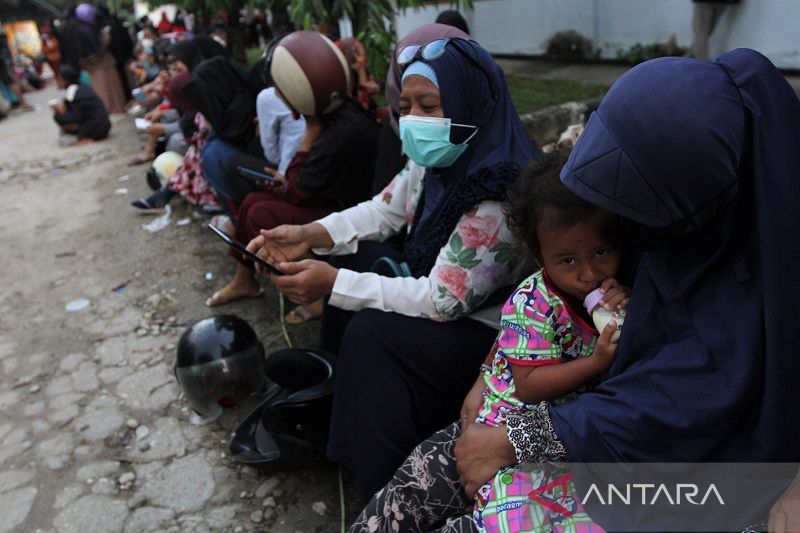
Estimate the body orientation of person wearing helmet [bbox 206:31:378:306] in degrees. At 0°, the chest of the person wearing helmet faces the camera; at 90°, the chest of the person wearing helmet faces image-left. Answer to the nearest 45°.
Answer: approximately 90°

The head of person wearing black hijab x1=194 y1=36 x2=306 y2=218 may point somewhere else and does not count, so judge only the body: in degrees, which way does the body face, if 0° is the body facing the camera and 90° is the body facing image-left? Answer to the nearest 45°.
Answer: approximately 90°

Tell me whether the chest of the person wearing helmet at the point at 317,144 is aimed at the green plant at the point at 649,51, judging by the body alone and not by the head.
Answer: no

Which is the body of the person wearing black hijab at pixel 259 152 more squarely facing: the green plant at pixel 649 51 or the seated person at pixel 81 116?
the seated person

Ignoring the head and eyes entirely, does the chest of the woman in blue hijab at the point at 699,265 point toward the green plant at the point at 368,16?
no

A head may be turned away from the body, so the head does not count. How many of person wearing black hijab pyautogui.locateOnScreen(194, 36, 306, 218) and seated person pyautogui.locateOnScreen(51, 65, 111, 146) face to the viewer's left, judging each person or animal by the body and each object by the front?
2

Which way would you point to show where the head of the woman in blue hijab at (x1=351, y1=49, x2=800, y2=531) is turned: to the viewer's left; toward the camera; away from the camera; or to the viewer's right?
to the viewer's left

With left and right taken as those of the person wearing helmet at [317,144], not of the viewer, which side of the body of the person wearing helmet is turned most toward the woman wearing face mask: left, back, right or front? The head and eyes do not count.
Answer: left

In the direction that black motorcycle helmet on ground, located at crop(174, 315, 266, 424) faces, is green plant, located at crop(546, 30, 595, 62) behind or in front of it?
behind

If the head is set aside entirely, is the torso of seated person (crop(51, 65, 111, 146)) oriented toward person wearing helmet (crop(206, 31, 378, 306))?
no

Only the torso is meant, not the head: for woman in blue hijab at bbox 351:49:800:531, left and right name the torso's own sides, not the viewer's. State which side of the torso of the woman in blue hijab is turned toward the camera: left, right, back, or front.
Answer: left

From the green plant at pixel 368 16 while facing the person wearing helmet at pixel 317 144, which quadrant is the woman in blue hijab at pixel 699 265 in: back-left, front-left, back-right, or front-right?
front-left

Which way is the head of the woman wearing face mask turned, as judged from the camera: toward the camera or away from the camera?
toward the camera

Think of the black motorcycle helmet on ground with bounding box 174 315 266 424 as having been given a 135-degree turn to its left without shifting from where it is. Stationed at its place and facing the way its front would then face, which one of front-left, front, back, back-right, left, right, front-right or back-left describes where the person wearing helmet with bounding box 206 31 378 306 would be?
front-left

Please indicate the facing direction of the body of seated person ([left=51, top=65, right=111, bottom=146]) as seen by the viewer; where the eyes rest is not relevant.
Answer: to the viewer's left

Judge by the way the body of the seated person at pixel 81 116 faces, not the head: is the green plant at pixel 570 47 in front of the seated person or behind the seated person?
behind

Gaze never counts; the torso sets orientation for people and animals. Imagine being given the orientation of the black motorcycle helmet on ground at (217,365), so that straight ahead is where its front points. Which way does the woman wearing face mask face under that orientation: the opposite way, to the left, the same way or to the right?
the same way

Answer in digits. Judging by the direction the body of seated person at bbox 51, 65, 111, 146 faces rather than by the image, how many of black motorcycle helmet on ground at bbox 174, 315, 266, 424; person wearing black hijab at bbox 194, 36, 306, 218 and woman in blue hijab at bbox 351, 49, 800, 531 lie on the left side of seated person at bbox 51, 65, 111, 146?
3
